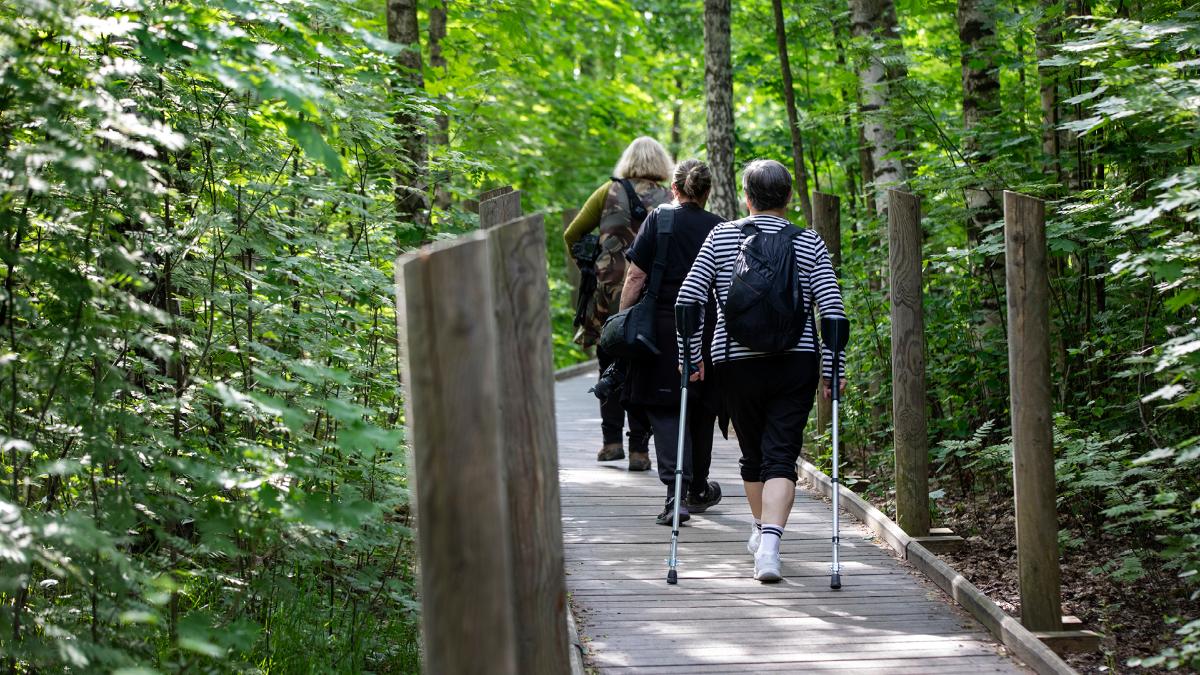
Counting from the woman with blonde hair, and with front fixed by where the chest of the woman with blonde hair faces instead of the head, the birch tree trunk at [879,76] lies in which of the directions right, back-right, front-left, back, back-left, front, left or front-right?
front-right

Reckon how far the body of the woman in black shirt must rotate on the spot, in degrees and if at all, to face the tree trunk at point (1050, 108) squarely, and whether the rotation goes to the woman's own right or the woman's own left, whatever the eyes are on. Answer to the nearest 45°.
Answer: approximately 45° to the woman's own right

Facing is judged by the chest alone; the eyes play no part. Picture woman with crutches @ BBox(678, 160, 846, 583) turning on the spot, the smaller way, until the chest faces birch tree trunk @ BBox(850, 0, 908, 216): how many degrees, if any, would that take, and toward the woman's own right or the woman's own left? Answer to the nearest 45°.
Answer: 0° — they already face it

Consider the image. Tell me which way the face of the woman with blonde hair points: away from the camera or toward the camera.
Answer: away from the camera

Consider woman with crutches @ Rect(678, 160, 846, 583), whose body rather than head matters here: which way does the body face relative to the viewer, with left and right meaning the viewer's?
facing away from the viewer

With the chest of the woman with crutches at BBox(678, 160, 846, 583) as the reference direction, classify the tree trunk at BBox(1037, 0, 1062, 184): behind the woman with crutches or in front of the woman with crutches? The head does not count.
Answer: in front

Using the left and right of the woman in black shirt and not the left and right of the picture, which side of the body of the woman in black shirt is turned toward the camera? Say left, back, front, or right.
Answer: back

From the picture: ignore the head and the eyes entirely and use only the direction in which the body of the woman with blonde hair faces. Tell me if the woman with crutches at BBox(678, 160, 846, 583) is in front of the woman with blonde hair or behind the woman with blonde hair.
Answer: behind

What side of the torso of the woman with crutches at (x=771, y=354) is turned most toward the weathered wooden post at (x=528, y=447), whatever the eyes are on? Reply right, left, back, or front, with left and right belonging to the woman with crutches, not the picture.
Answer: back

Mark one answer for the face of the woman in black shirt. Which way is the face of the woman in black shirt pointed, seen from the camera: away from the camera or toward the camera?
away from the camera

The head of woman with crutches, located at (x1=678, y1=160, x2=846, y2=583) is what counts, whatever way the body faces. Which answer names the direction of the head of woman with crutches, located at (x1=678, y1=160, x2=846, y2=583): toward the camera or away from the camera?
away from the camera

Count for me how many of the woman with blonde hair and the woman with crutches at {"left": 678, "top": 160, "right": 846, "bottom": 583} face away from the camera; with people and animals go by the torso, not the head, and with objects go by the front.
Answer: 2

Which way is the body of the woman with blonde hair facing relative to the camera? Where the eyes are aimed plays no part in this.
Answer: away from the camera
